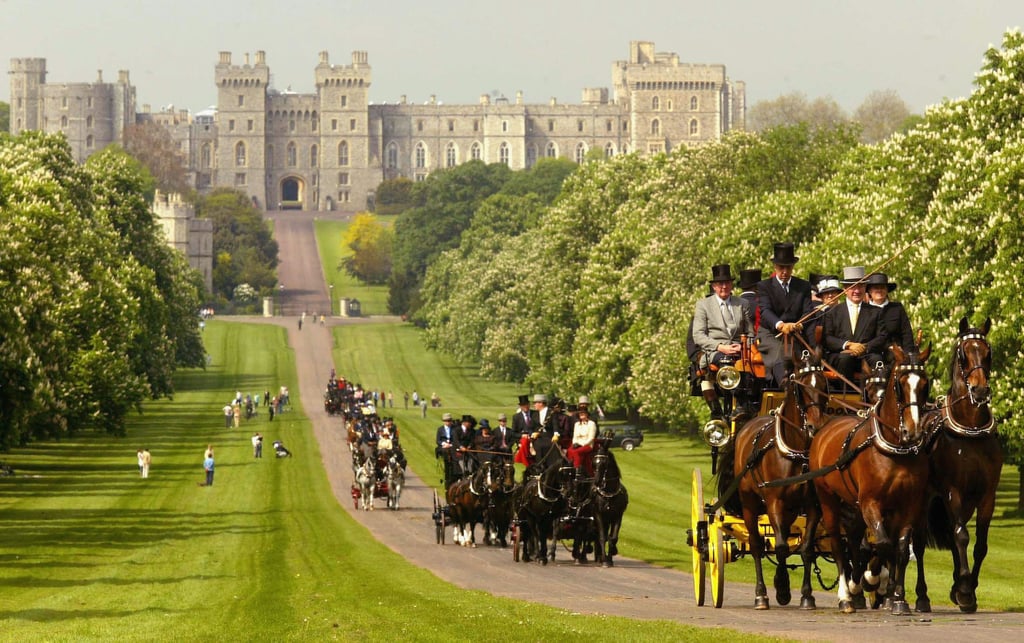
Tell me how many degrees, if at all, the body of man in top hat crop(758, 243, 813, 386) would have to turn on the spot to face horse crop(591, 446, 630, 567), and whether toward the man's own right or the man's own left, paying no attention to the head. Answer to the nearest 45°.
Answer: approximately 180°

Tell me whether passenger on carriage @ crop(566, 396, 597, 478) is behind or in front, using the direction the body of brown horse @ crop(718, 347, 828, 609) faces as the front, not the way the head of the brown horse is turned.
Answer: behind

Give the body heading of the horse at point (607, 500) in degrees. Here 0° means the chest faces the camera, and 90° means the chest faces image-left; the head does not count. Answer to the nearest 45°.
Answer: approximately 0°

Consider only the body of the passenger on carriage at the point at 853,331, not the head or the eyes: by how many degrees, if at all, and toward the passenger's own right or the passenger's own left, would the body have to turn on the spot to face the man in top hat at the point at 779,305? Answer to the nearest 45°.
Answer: approximately 135° to the passenger's own right

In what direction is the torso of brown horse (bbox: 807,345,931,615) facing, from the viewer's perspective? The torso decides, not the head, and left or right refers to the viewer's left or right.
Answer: facing the viewer and to the right of the viewer

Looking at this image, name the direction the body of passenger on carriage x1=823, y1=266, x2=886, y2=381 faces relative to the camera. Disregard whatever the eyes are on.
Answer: toward the camera

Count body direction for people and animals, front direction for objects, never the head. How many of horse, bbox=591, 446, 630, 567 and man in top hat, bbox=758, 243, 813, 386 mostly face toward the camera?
2
